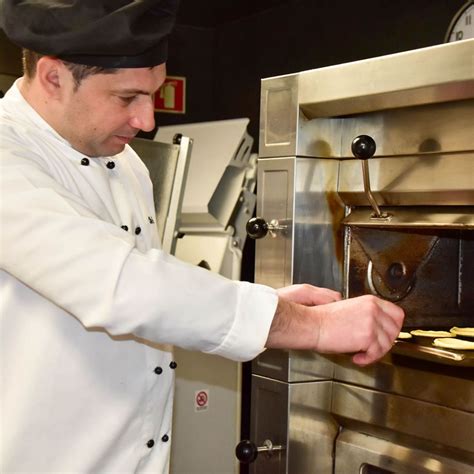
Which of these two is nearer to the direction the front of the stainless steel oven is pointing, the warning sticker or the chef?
the chef

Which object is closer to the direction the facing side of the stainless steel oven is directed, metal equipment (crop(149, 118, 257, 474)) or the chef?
the chef

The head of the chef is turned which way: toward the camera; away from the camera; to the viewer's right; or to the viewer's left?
to the viewer's right

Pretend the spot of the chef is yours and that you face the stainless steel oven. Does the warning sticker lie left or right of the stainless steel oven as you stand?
left

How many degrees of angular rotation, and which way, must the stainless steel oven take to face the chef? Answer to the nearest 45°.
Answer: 0° — it already faces them

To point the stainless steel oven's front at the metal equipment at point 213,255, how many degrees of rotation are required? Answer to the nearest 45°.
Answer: approximately 90° to its right

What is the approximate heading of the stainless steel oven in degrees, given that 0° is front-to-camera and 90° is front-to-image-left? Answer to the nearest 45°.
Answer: approximately 45°
